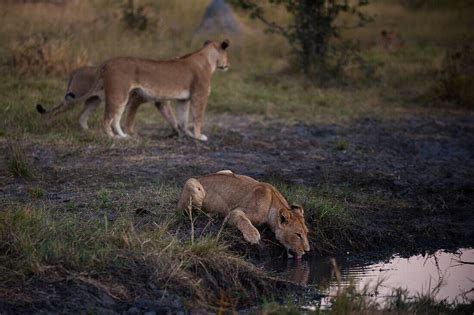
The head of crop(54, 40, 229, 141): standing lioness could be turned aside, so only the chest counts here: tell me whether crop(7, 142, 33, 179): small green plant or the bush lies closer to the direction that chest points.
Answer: the bush

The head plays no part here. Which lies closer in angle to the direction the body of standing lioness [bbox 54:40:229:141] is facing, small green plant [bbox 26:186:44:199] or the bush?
the bush

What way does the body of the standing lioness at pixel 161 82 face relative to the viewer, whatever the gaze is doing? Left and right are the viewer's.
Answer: facing to the right of the viewer

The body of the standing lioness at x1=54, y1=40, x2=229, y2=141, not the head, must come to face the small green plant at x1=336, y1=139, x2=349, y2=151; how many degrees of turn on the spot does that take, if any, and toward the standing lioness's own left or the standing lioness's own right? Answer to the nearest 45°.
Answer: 0° — it already faces it

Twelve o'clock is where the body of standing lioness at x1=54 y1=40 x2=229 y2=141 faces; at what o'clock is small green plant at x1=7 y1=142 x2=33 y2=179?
The small green plant is roughly at 4 o'clock from the standing lioness.

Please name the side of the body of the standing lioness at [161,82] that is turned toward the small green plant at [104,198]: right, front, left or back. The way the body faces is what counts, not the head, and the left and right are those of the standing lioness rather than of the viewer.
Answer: right

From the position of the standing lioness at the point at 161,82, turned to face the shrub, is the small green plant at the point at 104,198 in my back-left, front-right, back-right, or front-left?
back-right
